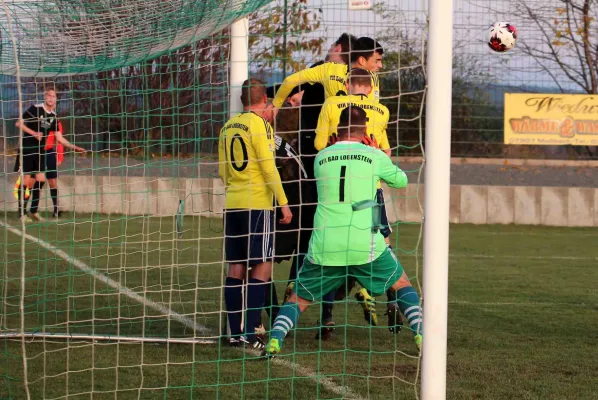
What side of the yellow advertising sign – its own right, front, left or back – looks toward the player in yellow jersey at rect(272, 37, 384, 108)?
front

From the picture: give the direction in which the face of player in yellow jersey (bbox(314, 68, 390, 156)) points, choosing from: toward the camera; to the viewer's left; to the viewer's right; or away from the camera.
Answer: away from the camera

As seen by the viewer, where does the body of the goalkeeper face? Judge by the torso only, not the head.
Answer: away from the camera

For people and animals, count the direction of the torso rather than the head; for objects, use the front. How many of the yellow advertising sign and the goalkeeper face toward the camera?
1

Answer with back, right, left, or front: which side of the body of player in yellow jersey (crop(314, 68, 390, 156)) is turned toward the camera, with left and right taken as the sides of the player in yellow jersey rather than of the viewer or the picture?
back

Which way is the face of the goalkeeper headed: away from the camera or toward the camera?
away from the camera

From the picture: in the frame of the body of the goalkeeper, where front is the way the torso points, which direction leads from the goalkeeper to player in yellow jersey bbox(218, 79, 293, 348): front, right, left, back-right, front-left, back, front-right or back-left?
front-left

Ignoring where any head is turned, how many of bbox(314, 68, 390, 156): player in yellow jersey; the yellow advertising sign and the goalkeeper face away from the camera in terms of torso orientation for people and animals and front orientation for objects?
2

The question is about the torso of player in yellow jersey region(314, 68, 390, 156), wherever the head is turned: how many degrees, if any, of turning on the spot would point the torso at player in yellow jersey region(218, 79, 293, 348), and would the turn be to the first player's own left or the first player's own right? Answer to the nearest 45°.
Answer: approximately 90° to the first player's own left

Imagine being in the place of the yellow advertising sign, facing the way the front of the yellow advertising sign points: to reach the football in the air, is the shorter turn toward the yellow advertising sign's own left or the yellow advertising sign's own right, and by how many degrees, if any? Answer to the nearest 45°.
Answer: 0° — it already faces it

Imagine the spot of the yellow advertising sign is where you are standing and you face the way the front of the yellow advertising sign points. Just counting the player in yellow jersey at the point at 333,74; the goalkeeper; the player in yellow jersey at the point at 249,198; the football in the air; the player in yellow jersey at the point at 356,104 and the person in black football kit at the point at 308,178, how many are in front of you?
6

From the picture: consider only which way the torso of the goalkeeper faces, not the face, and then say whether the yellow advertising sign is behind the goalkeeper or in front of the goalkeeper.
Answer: in front

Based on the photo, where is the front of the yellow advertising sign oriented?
toward the camera

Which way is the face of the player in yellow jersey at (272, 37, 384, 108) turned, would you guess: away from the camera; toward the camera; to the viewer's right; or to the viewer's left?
to the viewer's right

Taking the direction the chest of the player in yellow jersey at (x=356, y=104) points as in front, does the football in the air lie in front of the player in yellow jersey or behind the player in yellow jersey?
in front
